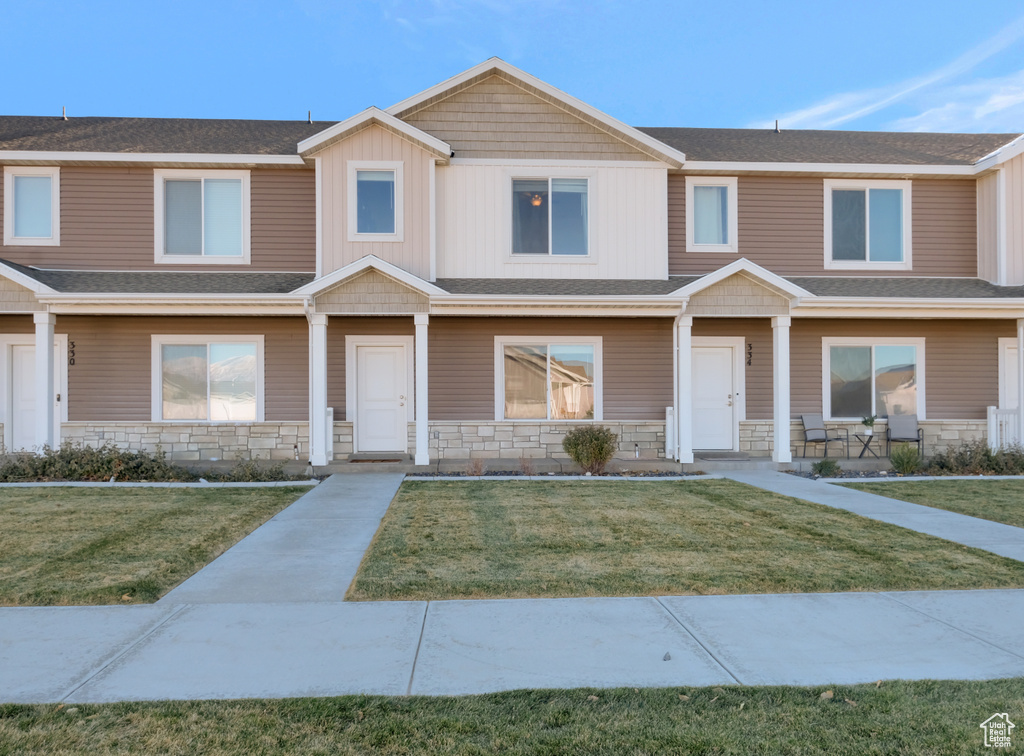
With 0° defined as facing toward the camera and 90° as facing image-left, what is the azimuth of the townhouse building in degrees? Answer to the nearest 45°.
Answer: approximately 0°

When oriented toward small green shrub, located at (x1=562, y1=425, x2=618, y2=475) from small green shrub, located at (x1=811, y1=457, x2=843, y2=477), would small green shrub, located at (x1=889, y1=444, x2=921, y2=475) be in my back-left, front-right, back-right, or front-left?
back-right

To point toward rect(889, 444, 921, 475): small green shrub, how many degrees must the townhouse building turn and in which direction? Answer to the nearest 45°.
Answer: approximately 90° to its left

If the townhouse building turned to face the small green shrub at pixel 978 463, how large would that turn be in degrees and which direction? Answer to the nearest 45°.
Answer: approximately 90° to its left

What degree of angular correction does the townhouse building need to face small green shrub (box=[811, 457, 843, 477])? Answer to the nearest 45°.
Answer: approximately 90° to its left
